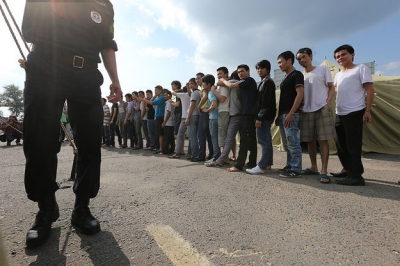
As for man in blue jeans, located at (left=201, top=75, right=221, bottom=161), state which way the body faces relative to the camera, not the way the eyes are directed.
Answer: to the viewer's left

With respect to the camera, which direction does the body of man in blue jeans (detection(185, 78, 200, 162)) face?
to the viewer's left

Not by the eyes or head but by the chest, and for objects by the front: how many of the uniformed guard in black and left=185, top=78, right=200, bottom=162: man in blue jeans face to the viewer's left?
1

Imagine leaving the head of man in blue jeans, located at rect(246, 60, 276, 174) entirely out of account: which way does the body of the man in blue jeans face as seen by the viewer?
to the viewer's left

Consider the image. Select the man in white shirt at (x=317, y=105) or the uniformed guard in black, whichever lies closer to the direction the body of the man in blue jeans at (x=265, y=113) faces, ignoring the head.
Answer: the uniformed guard in black
